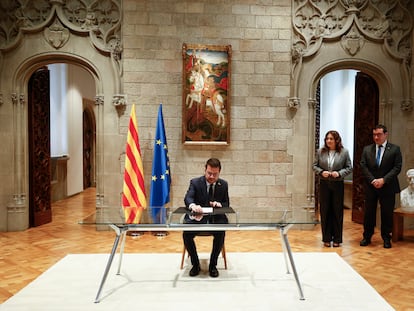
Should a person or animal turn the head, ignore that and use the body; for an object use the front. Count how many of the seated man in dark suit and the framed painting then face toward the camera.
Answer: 2

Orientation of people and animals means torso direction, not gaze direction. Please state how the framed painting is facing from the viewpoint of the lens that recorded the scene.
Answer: facing the viewer

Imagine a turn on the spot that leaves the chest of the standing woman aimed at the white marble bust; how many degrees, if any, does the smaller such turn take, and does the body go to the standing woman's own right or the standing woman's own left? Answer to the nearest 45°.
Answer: approximately 135° to the standing woman's own left

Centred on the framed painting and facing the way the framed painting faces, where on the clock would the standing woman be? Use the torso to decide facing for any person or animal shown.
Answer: The standing woman is roughly at 10 o'clock from the framed painting.

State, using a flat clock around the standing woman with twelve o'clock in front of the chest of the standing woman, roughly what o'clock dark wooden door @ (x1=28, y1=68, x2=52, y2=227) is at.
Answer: The dark wooden door is roughly at 3 o'clock from the standing woman.

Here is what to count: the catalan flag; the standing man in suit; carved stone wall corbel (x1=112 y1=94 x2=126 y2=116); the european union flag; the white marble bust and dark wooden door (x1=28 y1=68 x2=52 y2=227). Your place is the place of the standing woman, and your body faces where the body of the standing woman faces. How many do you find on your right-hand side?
4

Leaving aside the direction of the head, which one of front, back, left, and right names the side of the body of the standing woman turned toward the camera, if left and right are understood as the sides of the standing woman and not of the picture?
front

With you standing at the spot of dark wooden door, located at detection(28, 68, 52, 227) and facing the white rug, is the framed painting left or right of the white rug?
left

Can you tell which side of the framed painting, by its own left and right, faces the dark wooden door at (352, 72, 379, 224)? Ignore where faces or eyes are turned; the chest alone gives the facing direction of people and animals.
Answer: left

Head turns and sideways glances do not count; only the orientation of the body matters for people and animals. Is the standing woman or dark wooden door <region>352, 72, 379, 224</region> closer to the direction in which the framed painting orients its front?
the standing woman

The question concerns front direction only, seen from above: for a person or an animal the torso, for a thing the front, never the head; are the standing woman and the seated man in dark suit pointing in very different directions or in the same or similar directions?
same or similar directions

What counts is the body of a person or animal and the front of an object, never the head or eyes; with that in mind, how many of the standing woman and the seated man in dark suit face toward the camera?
2

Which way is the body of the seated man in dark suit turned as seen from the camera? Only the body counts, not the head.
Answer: toward the camera
